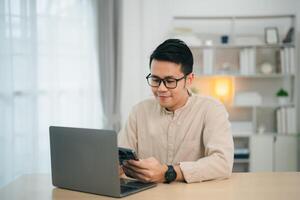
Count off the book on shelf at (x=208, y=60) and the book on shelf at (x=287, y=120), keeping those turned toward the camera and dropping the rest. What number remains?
2

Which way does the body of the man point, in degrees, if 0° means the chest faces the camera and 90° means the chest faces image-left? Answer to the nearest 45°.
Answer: approximately 45°

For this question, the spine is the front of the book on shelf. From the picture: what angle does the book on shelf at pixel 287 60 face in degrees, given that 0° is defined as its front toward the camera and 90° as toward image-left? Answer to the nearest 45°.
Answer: approximately 0°

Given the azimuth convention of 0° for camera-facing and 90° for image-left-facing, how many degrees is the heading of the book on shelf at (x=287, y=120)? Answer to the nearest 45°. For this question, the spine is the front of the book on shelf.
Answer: approximately 0°
